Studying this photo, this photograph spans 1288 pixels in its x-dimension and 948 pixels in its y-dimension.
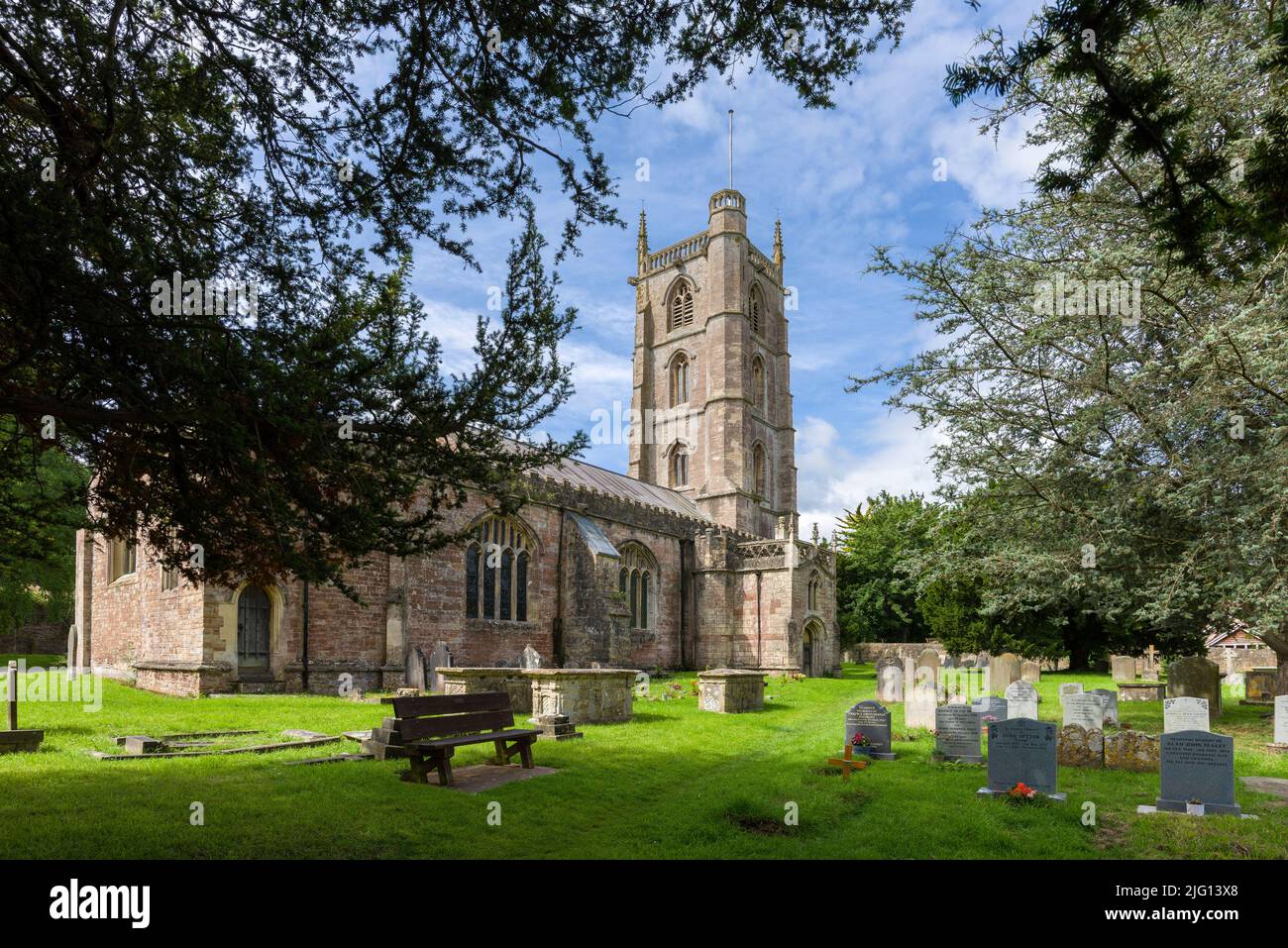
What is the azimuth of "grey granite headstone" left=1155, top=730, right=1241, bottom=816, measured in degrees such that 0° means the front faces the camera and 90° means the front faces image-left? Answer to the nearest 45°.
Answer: approximately 0°

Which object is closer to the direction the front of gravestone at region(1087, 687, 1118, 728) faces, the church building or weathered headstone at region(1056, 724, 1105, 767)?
the weathered headstone

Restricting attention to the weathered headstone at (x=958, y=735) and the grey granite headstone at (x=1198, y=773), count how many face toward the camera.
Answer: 2

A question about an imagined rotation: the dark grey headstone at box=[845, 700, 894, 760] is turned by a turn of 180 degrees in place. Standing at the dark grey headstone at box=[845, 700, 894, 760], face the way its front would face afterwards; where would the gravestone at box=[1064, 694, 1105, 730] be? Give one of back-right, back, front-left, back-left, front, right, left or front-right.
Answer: front-right
